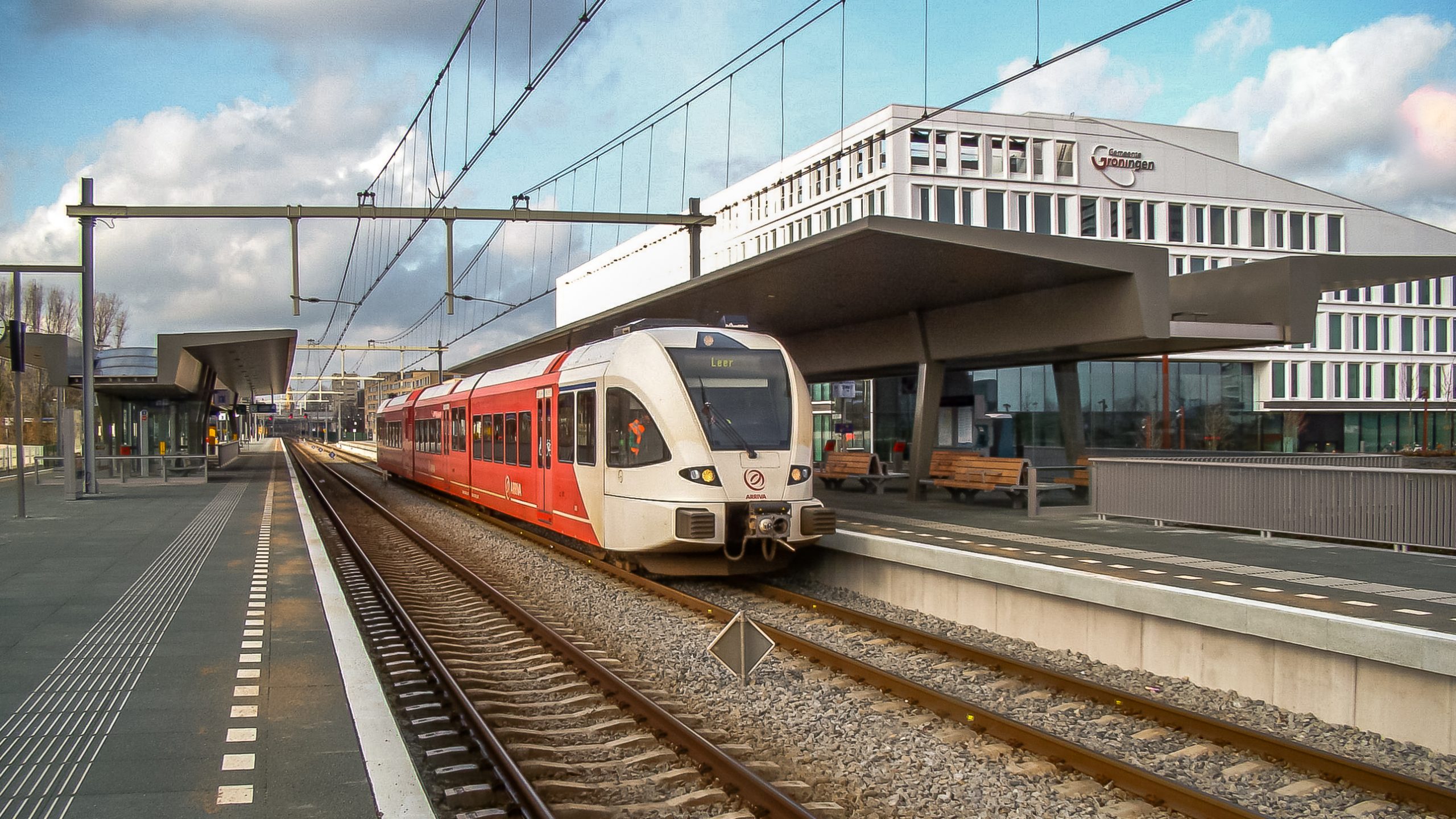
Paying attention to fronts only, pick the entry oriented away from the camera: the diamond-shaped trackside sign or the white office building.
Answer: the diamond-shaped trackside sign

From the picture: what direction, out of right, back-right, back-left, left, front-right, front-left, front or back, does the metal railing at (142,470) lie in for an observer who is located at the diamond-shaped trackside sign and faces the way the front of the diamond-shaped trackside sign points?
front-left

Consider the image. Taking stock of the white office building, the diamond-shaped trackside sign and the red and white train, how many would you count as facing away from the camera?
1

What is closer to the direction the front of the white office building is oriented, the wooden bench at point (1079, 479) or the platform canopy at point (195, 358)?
the wooden bench

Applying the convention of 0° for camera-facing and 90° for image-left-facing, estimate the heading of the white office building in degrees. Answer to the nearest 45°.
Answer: approximately 315°

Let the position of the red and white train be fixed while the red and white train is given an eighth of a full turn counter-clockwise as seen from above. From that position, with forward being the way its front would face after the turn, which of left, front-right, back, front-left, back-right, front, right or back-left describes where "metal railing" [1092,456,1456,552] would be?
front

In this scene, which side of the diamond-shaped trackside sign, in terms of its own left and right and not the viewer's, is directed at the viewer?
back

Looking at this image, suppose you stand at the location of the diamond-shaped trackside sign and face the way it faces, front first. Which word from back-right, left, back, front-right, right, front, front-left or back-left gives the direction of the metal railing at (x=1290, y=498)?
front-right

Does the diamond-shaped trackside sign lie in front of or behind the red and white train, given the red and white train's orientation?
in front

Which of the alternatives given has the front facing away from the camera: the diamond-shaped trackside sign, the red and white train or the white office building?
the diamond-shaped trackside sign

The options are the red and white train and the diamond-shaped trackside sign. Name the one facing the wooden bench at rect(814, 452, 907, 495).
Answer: the diamond-shaped trackside sign

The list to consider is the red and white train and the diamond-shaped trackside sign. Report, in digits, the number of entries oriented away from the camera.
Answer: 1

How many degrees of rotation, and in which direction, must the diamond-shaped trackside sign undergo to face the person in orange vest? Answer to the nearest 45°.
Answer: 0° — it already faces them

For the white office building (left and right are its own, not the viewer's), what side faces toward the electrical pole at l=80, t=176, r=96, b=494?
right

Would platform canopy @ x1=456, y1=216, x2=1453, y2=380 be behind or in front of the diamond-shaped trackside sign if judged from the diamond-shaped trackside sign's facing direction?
in front

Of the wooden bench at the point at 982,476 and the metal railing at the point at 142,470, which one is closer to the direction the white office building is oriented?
the wooden bench
